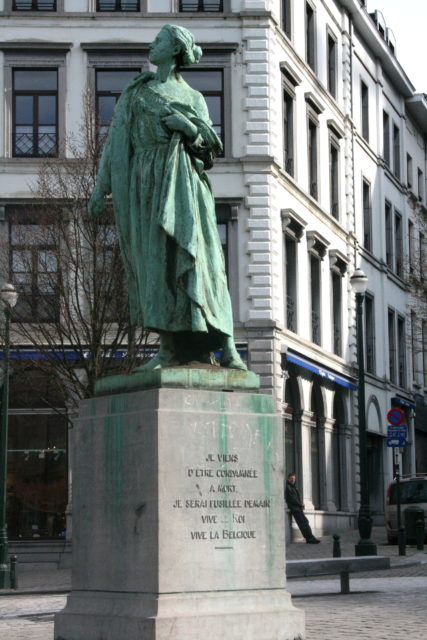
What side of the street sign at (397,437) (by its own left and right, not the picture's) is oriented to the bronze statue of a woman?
front

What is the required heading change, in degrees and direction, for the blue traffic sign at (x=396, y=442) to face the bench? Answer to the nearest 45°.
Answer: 0° — it already faces it

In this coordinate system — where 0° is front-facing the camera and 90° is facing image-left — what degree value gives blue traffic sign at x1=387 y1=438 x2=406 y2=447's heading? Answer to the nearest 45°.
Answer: approximately 0°

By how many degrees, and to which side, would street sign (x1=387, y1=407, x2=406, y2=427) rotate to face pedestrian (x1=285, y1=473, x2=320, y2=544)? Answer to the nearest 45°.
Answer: approximately 45° to its right

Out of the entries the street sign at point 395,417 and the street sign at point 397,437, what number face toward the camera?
2

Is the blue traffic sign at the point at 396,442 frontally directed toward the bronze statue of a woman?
yes

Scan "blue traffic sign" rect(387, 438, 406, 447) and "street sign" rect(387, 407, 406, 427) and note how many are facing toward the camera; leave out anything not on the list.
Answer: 2
